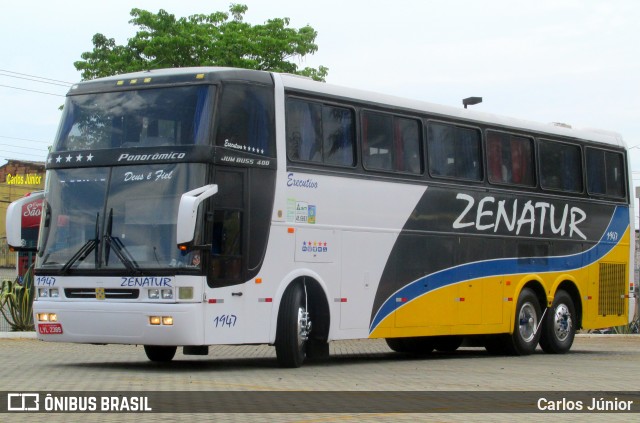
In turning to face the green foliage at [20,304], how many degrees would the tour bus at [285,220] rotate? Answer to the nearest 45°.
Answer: approximately 90° to its right

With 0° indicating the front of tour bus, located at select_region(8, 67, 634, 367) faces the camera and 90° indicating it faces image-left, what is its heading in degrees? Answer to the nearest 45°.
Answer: approximately 45°

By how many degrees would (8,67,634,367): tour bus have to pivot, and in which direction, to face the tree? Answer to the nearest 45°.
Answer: approximately 135° to its right
